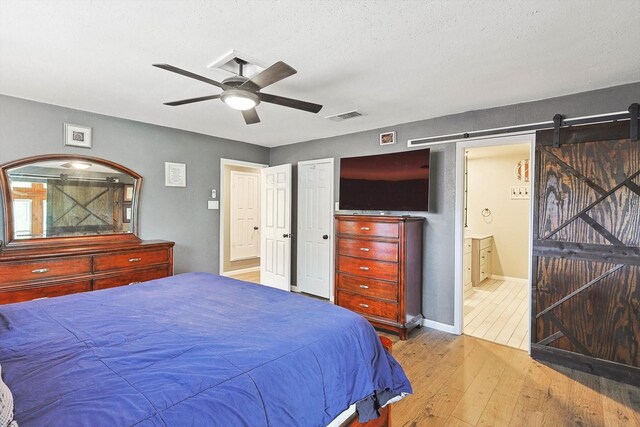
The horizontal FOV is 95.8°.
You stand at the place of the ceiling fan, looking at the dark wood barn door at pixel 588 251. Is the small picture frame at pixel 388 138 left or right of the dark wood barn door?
left

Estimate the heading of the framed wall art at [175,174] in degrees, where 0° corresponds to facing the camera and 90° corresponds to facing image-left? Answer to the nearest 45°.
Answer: approximately 315°

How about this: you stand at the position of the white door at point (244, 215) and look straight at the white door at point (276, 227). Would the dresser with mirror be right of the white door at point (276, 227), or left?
right

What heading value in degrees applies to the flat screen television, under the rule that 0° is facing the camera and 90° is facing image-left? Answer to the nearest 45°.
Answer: approximately 45°

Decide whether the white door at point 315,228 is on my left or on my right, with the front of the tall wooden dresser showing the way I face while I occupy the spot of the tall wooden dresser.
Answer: on my right

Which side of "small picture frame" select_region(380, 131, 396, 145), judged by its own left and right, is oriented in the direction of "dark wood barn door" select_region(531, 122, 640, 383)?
left

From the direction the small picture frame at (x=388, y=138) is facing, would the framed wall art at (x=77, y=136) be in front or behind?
in front

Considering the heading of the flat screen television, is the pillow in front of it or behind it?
in front

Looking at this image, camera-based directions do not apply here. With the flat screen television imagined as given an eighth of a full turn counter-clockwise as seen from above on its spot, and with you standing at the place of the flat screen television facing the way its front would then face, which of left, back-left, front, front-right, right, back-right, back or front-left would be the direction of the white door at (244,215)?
back-right

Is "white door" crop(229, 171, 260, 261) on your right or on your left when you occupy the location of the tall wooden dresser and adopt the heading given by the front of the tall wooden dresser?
on your right

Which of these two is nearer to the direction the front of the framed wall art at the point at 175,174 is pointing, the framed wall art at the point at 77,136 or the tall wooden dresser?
the tall wooden dresser
